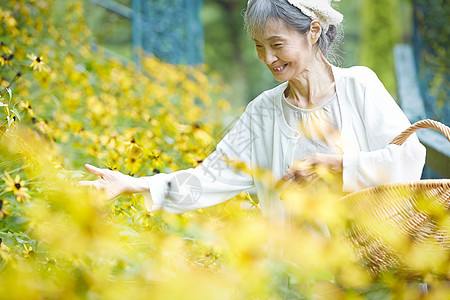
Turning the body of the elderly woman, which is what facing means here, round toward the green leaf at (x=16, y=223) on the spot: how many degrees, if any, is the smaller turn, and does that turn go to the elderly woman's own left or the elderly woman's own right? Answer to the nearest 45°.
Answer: approximately 45° to the elderly woman's own right

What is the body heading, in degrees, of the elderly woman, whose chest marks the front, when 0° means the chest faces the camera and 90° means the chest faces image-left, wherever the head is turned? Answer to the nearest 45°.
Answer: approximately 45°

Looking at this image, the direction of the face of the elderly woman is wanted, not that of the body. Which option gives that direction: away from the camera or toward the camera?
toward the camera

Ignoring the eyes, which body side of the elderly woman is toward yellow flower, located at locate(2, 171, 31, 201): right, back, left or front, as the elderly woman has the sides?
front
